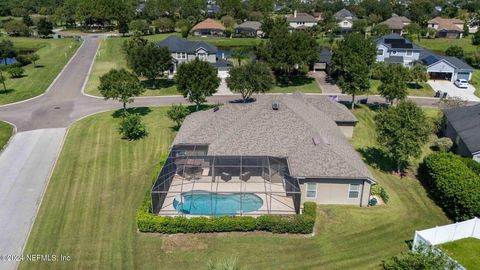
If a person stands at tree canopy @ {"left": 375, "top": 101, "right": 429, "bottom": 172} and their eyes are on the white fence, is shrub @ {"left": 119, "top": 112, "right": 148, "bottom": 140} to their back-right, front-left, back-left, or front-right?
back-right

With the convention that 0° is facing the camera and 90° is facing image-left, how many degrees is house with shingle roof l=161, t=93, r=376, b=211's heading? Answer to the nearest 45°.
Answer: approximately 180°

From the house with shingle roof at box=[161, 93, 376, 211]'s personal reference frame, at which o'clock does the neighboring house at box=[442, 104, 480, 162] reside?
The neighboring house is roughly at 2 o'clock from the house with shingle roof.

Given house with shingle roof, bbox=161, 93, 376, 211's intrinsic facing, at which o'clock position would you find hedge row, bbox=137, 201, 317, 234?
The hedge row is roughly at 7 o'clock from the house with shingle roof.

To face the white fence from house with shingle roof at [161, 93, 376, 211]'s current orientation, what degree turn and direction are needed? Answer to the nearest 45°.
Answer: approximately 135° to its right

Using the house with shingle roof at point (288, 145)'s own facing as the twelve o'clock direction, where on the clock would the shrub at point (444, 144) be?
The shrub is roughly at 2 o'clock from the house with shingle roof.

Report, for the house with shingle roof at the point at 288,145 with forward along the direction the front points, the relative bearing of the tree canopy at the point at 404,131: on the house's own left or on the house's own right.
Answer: on the house's own right

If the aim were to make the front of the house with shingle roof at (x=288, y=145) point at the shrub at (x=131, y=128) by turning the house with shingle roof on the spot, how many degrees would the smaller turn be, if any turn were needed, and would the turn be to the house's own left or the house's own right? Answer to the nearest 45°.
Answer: approximately 45° to the house's own left

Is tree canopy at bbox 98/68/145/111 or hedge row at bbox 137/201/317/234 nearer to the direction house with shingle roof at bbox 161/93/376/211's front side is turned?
the tree canopy

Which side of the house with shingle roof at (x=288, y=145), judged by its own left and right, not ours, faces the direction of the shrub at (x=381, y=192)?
right

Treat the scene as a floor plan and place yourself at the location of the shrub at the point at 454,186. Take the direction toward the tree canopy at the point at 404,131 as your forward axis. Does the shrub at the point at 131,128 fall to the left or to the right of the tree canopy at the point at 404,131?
left

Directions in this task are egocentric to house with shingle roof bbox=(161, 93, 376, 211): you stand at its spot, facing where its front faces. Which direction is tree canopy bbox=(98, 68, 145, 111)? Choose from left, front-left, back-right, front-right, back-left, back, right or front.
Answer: front-left
